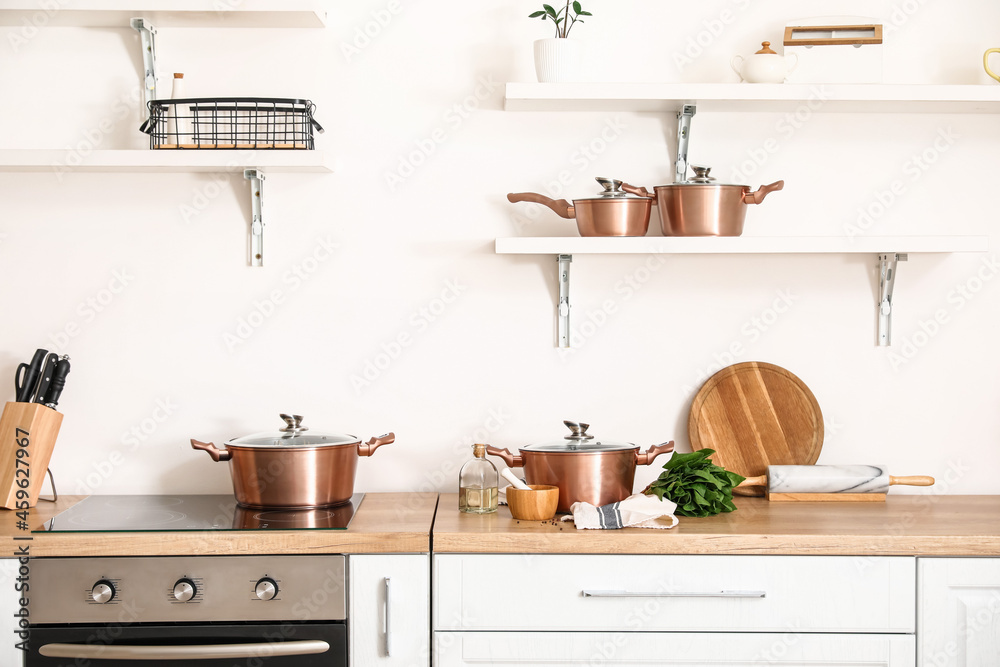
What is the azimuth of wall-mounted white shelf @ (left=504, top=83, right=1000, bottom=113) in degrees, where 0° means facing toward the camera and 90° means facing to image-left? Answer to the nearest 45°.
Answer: approximately 0°

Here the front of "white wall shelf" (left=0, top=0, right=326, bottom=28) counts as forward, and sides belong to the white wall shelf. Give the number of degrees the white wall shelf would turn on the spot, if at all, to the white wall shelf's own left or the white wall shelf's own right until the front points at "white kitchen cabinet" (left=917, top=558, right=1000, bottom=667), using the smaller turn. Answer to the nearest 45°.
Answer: approximately 45° to the white wall shelf's own left

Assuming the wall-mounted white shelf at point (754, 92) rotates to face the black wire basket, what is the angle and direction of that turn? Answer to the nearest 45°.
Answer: approximately 90° to its right

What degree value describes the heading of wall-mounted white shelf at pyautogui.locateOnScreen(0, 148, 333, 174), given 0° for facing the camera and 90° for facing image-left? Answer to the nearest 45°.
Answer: approximately 0°

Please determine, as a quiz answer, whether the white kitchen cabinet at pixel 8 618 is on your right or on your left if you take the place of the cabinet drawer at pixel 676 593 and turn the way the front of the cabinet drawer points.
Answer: on your right
